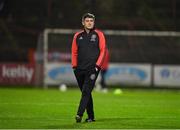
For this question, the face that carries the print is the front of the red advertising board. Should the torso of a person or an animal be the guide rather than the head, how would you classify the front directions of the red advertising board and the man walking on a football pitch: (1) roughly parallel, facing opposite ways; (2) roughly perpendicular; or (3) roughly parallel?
roughly parallel

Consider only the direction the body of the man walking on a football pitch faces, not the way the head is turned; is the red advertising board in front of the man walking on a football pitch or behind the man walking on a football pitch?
behind

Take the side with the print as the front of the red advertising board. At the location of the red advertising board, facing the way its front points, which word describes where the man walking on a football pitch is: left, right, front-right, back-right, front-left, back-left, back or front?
front

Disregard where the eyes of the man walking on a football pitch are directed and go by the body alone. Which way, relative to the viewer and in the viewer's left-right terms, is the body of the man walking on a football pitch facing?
facing the viewer

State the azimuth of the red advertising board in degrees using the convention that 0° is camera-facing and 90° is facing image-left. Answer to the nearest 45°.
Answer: approximately 0°

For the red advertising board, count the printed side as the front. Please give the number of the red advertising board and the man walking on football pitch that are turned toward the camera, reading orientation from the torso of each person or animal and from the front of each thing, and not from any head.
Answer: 2
